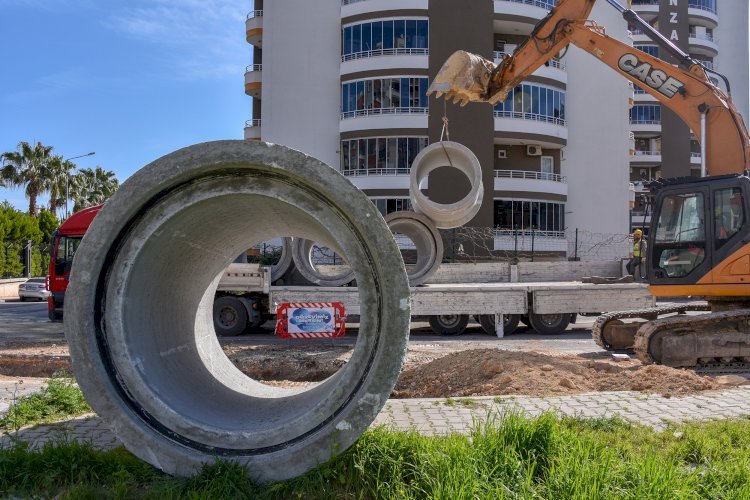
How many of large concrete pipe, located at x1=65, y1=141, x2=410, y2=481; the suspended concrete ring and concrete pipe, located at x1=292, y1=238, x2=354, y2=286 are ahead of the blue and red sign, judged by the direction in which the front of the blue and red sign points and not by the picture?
1

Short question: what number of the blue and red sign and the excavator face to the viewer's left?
1

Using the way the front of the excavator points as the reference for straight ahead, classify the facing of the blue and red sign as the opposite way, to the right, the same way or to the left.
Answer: to the left

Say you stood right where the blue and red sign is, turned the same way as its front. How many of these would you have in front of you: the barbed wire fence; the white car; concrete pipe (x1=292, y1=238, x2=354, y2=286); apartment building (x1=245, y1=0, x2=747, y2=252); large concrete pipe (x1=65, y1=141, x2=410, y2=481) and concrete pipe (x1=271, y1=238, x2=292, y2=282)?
1

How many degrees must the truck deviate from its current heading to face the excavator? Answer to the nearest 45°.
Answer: approximately 135° to its left

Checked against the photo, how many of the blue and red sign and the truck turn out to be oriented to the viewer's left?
1

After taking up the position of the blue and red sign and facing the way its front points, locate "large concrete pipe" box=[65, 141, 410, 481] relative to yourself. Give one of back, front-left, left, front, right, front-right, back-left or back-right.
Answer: front

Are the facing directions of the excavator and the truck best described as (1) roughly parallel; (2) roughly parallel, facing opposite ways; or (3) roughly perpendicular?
roughly parallel

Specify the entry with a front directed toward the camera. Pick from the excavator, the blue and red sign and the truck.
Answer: the blue and red sign

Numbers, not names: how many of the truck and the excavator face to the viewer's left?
2

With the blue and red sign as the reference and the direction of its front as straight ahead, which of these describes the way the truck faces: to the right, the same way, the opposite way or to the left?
to the right

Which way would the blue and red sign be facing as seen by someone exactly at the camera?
facing the viewer

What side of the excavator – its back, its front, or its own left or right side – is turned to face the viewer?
left

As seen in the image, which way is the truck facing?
to the viewer's left

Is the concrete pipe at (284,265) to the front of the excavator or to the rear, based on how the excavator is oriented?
to the front

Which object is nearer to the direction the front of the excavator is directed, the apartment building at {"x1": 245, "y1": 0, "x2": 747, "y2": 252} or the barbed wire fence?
the barbed wire fence

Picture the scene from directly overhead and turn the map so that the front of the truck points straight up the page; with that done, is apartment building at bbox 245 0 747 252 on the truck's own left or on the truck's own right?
on the truck's own right
